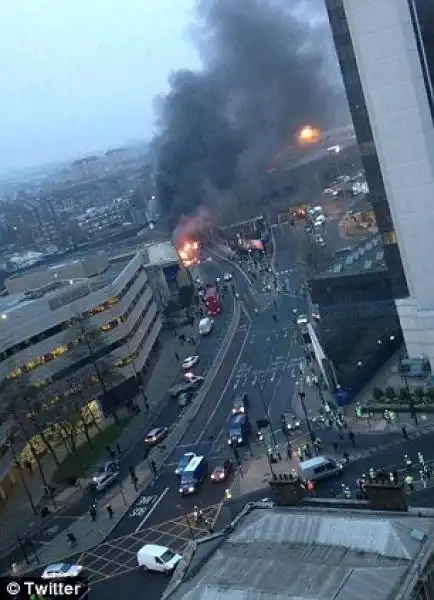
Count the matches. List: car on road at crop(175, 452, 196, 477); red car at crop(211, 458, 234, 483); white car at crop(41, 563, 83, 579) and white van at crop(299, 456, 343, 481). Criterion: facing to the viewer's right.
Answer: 2

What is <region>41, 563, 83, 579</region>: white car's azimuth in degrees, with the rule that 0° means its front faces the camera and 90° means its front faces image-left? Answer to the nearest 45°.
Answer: approximately 270°

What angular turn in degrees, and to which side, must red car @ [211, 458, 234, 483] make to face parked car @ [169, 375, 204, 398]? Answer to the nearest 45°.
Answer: approximately 135° to its right

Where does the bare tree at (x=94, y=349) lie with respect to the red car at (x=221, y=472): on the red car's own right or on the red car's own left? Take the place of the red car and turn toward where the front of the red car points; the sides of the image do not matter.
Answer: on the red car's own right

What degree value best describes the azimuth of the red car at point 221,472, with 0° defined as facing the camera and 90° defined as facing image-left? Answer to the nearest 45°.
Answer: approximately 45°

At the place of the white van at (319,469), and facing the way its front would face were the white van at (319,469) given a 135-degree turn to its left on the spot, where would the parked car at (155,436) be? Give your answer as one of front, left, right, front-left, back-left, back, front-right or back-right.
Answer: front

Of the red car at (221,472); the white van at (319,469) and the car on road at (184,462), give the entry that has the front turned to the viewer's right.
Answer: the white van

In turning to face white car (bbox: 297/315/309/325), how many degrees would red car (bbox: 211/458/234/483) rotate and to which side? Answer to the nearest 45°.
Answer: approximately 180°

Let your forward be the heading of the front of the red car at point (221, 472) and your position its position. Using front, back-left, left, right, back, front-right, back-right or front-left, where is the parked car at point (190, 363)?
back-right
